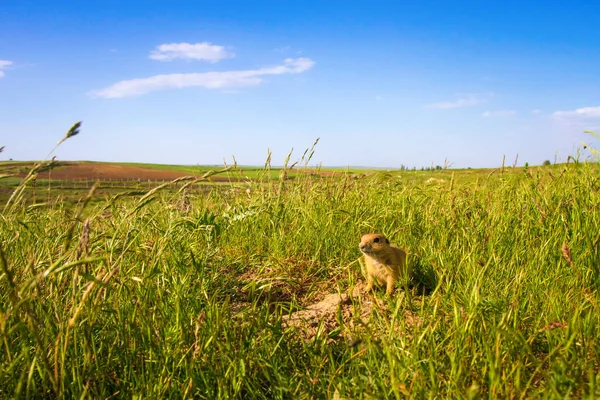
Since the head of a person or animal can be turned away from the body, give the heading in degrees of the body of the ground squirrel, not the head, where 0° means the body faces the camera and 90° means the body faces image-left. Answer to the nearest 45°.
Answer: approximately 45°
